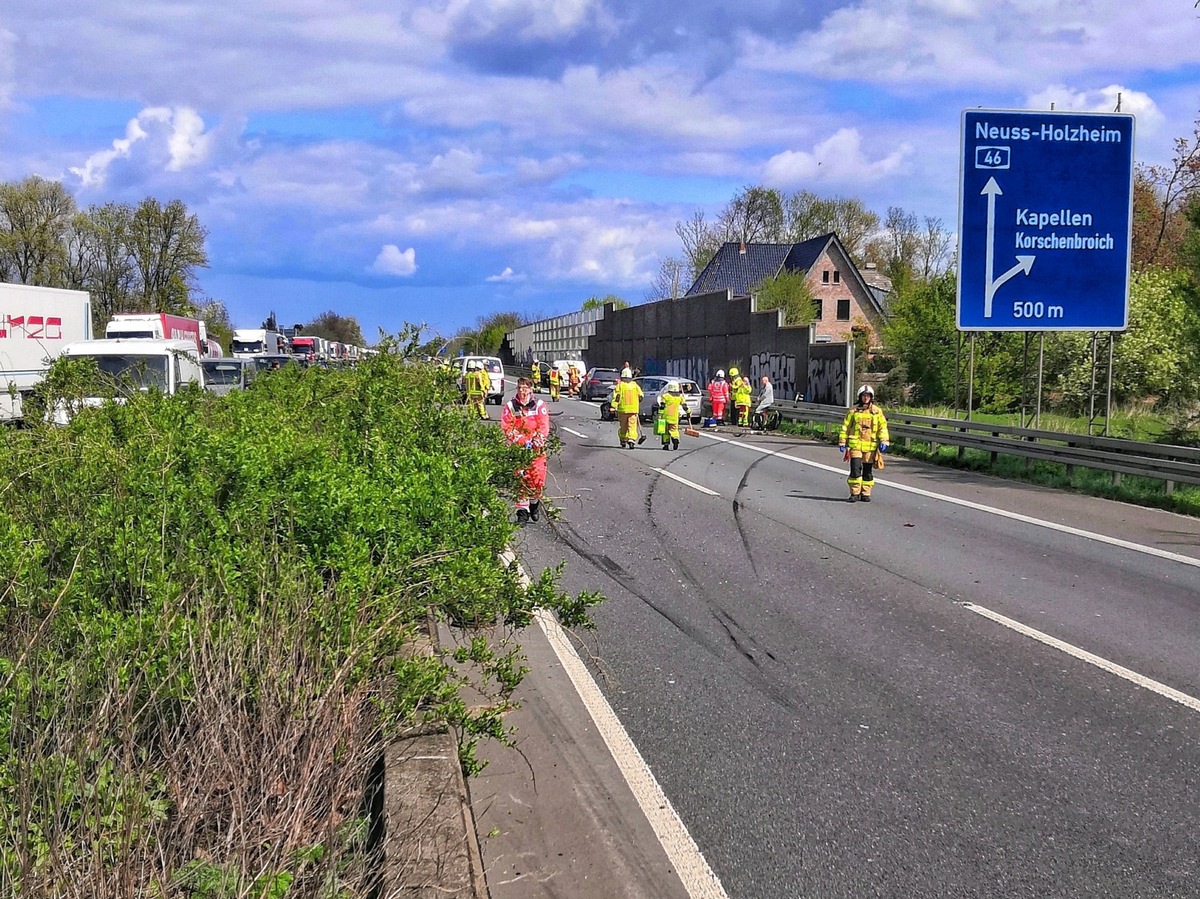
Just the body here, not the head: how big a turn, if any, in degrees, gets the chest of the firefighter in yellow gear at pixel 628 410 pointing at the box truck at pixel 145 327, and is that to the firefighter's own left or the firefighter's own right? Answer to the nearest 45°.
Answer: approximately 45° to the firefighter's own left

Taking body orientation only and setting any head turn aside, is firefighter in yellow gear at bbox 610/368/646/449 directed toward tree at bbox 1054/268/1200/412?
no

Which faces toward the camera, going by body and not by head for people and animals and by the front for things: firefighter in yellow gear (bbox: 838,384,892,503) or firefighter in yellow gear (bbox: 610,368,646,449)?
firefighter in yellow gear (bbox: 838,384,892,503)

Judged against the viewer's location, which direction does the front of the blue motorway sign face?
facing the viewer

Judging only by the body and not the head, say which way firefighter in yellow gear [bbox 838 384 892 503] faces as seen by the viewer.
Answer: toward the camera

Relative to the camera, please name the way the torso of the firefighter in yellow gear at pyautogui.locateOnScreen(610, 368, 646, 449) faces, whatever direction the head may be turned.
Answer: away from the camera

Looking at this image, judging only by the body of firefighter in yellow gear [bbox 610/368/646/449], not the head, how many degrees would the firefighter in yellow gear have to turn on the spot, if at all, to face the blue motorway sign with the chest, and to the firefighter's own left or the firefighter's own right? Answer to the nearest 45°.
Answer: approximately 135° to the firefighter's own right

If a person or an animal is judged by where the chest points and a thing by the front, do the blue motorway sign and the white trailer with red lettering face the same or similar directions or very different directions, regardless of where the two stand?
same or similar directions

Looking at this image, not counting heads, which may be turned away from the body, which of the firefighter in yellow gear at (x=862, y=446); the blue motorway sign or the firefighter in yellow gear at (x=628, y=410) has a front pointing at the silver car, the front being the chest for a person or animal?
the firefighter in yellow gear at (x=628, y=410)

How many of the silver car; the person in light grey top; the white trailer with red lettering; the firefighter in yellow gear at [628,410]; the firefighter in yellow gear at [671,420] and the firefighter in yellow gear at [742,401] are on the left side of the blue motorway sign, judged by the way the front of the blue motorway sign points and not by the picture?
0

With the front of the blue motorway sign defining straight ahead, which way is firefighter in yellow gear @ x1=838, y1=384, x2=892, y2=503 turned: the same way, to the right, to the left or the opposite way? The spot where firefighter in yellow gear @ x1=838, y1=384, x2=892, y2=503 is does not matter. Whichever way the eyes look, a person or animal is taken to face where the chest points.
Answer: the same way

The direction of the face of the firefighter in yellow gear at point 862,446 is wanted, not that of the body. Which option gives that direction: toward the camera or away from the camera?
toward the camera

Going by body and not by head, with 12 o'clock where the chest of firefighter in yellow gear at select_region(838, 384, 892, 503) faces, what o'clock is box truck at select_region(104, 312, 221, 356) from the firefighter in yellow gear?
The box truck is roughly at 4 o'clock from the firefighter in yellow gear.

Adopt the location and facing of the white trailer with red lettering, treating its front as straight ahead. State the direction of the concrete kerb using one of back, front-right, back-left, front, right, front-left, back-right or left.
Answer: front-left

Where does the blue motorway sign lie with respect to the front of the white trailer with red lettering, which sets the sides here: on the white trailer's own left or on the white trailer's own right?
on the white trailer's own left
